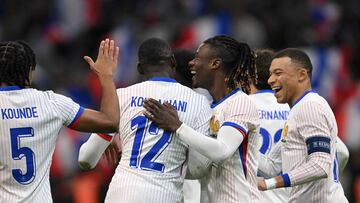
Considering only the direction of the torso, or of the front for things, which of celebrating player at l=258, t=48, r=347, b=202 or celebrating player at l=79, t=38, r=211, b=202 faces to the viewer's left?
celebrating player at l=258, t=48, r=347, b=202

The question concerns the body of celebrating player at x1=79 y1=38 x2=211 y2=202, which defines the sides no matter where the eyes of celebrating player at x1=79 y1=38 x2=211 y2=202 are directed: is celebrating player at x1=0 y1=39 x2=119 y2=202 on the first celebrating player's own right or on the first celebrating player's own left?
on the first celebrating player's own left

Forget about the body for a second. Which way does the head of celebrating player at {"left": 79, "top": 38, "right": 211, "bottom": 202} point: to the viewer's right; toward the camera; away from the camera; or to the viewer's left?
away from the camera

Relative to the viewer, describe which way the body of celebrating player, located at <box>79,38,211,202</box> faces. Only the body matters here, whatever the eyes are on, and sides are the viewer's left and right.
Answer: facing away from the viewer

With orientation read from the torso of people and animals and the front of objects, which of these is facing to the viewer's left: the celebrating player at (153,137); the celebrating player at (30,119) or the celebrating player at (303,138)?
the celebrating player at (303,138)

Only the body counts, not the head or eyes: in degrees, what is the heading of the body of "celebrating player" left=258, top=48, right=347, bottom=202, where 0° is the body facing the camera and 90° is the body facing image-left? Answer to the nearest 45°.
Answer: approximately 90°

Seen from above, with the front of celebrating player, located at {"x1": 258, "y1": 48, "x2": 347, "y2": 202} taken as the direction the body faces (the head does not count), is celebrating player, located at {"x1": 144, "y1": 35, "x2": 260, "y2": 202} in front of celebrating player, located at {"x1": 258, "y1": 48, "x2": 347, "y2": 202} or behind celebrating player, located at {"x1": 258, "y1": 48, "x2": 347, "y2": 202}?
in front

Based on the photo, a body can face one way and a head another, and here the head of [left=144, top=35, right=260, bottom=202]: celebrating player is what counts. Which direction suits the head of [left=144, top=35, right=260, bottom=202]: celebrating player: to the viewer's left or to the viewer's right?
to the viewer's left

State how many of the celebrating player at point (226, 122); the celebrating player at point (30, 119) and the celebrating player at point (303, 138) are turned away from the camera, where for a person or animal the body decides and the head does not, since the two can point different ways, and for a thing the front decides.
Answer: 1

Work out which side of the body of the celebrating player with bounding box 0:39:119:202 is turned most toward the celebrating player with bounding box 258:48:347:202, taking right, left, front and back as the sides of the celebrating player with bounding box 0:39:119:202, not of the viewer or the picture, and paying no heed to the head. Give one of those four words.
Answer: right

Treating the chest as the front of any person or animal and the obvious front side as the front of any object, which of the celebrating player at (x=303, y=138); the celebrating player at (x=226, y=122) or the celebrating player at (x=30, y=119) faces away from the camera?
the celebrating player at (x=30, y=119)

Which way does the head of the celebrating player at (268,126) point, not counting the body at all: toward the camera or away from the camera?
away from the camera
